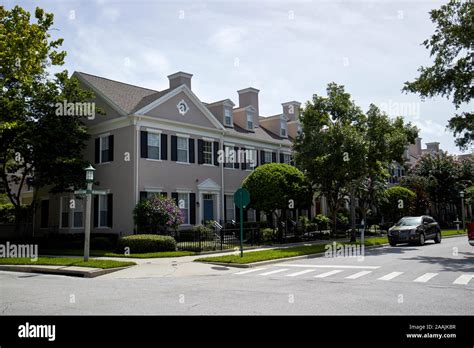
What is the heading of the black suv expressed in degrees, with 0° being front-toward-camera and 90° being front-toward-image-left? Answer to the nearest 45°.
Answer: approximately 45°

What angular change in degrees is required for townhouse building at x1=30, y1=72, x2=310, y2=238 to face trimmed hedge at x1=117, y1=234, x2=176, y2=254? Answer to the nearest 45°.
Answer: approximately 45° to its right

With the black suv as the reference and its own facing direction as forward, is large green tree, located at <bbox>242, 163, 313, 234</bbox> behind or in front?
in front

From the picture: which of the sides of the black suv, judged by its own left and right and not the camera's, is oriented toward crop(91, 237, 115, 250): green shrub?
front

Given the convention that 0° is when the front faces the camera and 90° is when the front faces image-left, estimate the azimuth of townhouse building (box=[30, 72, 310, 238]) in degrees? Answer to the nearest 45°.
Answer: approximately 315°

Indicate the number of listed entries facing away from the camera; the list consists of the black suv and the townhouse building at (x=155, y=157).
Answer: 0

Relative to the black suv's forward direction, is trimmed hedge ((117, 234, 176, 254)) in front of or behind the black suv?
in front

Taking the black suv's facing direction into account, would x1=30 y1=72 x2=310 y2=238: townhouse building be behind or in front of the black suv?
in front
